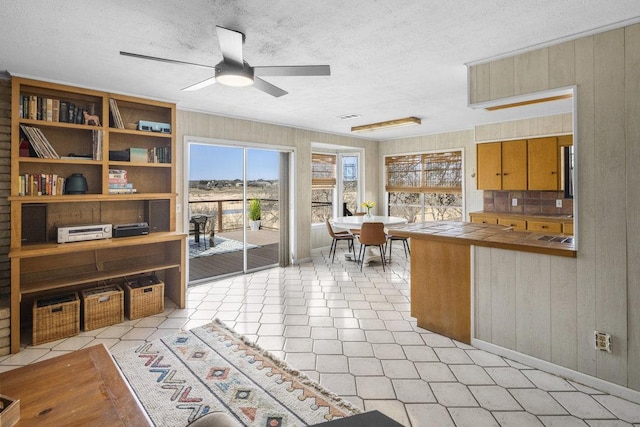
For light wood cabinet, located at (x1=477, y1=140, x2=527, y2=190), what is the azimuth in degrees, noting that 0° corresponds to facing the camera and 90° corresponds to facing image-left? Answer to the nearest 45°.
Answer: approximately 0°

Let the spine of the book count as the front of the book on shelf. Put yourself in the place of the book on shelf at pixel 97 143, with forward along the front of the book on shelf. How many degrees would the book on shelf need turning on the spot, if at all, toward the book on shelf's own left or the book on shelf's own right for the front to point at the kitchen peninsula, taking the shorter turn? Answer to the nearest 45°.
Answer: approximately 45° to the book on shelf's own left

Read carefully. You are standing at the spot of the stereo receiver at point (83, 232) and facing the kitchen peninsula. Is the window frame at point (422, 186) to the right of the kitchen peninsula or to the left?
left

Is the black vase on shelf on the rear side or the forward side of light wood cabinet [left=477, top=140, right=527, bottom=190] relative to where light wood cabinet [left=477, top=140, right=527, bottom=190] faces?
on the forward side

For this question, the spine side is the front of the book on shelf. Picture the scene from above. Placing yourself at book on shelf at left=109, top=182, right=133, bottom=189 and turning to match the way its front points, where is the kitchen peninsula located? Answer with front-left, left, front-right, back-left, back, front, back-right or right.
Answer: front-left

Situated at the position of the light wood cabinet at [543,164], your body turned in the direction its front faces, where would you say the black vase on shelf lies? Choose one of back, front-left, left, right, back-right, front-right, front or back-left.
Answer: front-right

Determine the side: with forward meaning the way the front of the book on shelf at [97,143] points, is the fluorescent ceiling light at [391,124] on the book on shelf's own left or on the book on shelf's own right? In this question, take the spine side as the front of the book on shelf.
on the book on shelf's own left
